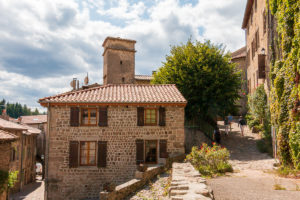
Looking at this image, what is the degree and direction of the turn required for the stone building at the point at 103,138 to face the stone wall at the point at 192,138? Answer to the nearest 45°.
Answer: approximately 135° to its left

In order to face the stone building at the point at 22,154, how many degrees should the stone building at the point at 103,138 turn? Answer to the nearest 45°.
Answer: approximately 135° to its right

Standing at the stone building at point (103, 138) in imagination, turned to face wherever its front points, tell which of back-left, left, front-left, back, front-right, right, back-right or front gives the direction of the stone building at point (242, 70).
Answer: back-left

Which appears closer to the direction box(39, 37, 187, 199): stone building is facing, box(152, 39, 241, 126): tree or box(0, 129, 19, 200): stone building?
the stone building

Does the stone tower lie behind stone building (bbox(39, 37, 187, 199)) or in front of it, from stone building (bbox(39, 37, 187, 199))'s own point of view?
behind

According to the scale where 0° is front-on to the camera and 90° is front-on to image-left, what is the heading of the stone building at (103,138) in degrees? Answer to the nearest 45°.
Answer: approximately 0°
